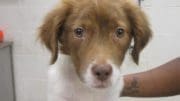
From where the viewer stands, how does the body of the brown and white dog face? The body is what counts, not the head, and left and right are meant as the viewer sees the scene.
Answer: facing the viewer
